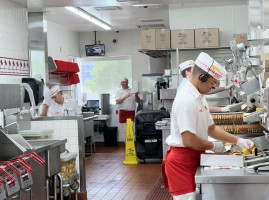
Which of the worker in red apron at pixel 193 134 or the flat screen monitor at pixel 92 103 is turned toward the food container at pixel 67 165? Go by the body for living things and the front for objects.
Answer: the flat screen monitor

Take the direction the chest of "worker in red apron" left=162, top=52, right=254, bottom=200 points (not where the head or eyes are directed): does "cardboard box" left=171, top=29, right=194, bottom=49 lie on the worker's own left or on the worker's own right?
on the worker's own left

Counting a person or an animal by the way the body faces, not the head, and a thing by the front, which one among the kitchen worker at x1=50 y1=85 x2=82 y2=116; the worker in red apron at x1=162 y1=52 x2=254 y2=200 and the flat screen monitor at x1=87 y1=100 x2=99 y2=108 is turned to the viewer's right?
the worker in red apron

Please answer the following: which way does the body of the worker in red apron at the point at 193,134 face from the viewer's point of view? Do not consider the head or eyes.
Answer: to the viewer's right

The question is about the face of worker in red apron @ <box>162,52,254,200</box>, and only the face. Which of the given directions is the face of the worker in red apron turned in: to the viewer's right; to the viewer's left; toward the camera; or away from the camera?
to the viewer's right

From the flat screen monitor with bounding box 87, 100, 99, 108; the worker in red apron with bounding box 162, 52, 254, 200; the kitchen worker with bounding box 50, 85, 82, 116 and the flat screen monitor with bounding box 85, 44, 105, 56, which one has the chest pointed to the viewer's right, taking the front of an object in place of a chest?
the worker in red apron

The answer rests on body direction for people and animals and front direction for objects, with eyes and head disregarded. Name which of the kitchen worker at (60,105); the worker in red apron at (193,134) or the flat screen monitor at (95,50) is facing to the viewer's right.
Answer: the worker in red apron

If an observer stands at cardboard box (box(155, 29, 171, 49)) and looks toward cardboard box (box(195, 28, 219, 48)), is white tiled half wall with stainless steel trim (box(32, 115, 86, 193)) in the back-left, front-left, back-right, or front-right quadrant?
back-right
